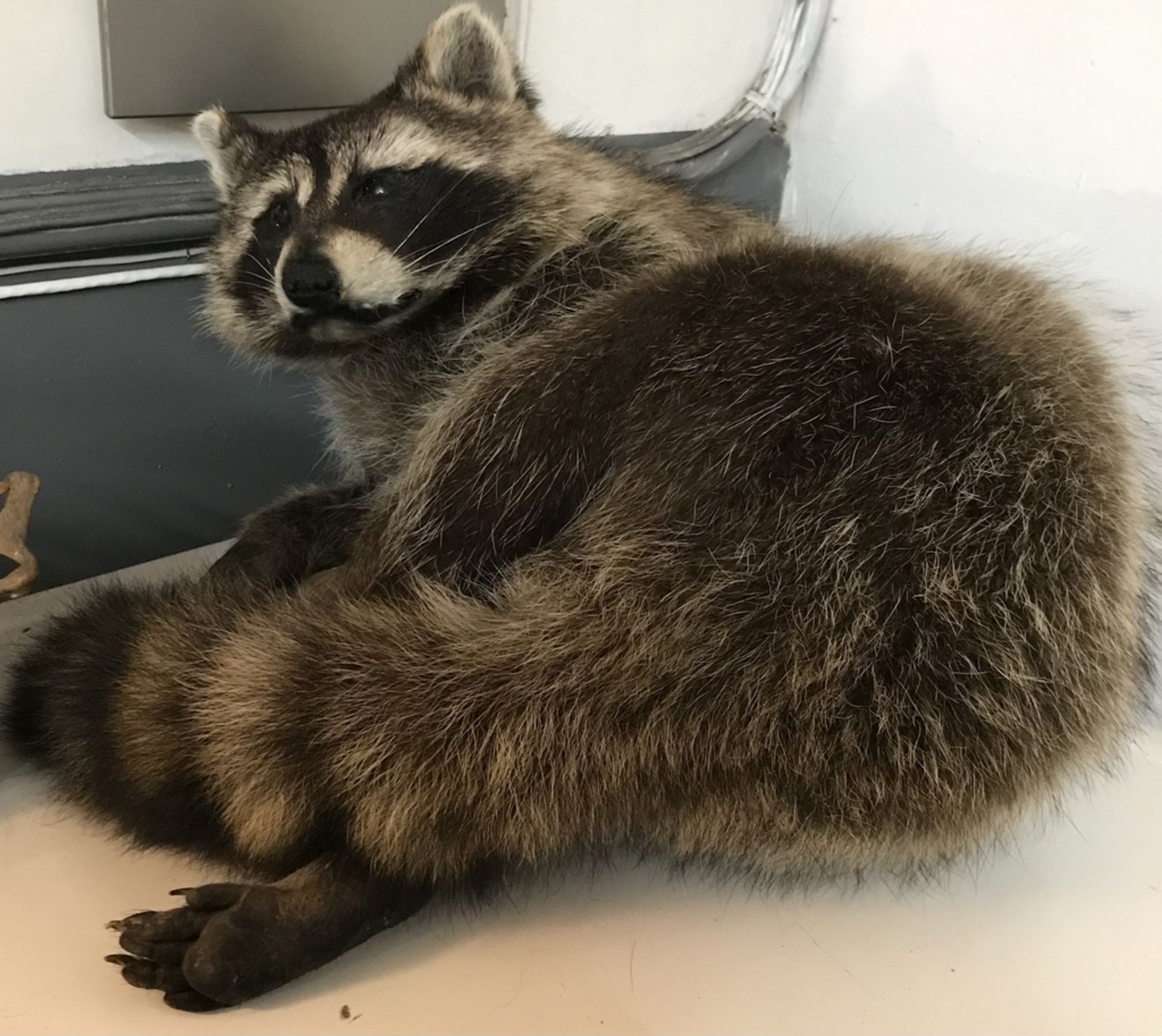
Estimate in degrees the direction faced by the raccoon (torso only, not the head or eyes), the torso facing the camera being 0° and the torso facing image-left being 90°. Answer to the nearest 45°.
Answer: approximately 90°
